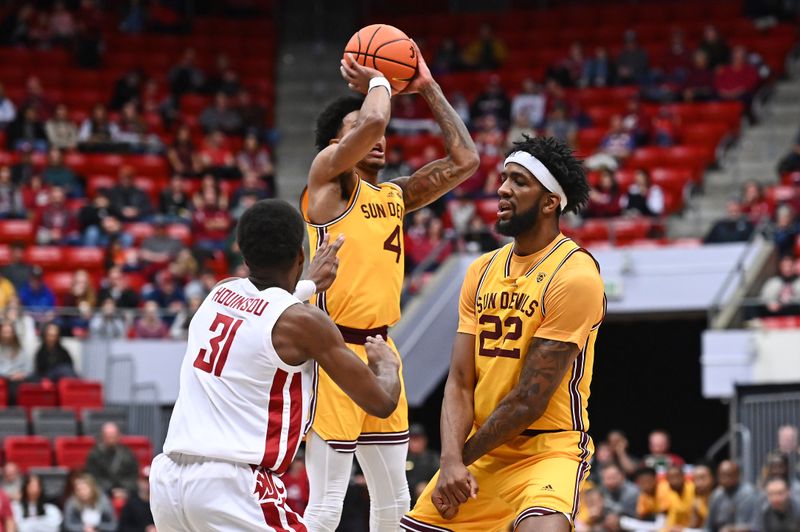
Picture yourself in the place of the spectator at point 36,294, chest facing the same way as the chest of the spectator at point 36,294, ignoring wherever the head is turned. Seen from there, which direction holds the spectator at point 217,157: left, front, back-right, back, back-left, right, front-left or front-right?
back-left

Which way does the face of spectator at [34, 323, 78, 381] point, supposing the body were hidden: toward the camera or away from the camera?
toward the camera

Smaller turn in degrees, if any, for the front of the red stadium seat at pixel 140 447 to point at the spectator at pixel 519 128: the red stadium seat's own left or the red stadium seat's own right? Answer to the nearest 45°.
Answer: approximately 135° to the red stadium seat's own left

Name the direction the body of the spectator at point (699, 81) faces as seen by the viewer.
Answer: toward the camera

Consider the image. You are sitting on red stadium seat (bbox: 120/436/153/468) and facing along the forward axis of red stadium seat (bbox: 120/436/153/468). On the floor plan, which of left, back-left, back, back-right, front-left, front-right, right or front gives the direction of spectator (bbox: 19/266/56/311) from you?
back-right

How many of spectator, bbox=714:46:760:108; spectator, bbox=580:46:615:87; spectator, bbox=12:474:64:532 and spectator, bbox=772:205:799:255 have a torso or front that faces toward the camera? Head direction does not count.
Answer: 4

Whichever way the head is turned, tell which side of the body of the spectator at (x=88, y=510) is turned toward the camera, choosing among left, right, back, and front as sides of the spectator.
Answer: front

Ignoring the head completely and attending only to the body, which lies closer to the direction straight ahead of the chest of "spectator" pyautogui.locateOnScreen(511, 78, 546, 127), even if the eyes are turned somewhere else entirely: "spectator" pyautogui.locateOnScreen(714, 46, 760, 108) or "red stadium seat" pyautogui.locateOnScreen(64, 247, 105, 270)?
the red stadium seat

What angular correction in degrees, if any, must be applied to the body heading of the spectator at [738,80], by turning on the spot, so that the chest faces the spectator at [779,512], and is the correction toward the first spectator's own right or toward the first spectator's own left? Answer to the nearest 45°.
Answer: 0° — they already face them

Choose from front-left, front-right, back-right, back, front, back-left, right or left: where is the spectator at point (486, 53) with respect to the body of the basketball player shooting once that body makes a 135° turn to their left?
front

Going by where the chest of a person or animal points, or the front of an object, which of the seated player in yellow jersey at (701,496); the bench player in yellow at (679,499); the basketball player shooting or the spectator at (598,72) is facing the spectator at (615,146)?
the spectator at (598,72)

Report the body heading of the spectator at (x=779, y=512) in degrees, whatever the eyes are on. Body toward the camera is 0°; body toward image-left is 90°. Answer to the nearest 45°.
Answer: approximately 0°

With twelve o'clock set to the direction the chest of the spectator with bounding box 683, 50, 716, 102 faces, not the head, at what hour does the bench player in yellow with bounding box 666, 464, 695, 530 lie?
the bench player in yellow with bounding box 666, 464, 695, 530 is roughly at 12 o'clock from the spectator with bounding box 683, 50, 716, 102.

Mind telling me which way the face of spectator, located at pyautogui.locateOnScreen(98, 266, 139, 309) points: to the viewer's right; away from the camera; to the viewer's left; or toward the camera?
toward the camera

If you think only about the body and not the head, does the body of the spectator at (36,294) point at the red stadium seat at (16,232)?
no

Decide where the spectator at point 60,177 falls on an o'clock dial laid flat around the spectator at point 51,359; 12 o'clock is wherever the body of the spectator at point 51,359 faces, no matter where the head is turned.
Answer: the spectator at point 60,177 is roughly at 6 o'clock from the spectator at point 51,359.

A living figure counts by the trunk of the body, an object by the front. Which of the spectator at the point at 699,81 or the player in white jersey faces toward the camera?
the spectator

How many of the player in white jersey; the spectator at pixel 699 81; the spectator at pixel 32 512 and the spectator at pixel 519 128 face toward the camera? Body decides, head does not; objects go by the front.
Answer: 3

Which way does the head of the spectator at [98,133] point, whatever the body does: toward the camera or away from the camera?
toward the camera

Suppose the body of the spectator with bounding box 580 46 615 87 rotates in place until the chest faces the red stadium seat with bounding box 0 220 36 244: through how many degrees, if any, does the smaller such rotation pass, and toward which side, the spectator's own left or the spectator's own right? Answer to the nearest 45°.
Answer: approximately 45° to the spectator's own right

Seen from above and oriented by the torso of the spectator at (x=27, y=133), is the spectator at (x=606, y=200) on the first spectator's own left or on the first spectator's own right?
on the first spectator's own left

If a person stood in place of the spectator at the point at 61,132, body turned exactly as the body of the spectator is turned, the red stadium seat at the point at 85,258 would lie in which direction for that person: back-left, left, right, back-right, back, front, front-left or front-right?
front

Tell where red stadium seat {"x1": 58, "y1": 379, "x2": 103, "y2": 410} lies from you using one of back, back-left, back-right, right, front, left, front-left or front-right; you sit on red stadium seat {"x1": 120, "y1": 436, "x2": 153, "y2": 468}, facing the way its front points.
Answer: back-right

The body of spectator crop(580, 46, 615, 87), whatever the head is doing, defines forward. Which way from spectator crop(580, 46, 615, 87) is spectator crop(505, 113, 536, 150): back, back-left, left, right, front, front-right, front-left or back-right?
front-right
